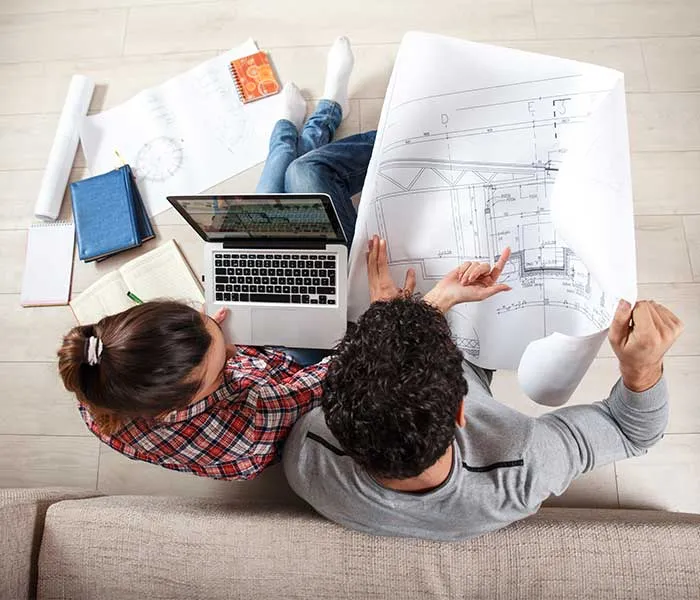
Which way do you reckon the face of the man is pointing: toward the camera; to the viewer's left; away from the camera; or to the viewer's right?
away from the camera

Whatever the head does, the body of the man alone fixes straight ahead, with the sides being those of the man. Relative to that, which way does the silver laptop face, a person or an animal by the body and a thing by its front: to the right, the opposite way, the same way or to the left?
the opposite way

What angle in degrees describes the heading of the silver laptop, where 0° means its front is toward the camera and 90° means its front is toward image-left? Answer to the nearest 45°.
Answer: approximately 0°

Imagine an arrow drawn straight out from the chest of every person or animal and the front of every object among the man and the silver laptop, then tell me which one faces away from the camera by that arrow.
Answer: the man

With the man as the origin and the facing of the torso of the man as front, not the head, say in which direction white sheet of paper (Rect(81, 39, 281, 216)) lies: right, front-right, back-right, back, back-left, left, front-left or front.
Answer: front-left

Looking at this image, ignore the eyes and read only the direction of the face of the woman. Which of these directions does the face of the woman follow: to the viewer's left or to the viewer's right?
to the viewer's right

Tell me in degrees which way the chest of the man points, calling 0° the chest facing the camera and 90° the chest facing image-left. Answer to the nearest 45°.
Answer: approximately 180°

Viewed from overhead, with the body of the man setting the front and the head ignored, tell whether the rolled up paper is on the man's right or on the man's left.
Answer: on the man's left
